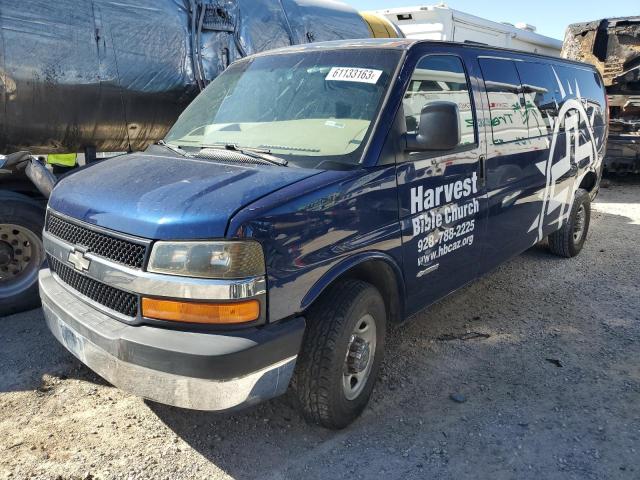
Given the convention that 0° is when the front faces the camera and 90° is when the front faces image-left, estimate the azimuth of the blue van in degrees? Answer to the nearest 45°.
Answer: approximately 45°

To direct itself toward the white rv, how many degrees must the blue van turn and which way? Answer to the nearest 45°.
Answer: approximately 135° to its right

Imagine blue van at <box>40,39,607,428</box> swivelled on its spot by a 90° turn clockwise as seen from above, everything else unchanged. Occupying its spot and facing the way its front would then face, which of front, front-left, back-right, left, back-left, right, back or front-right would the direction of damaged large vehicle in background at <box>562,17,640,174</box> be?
right
